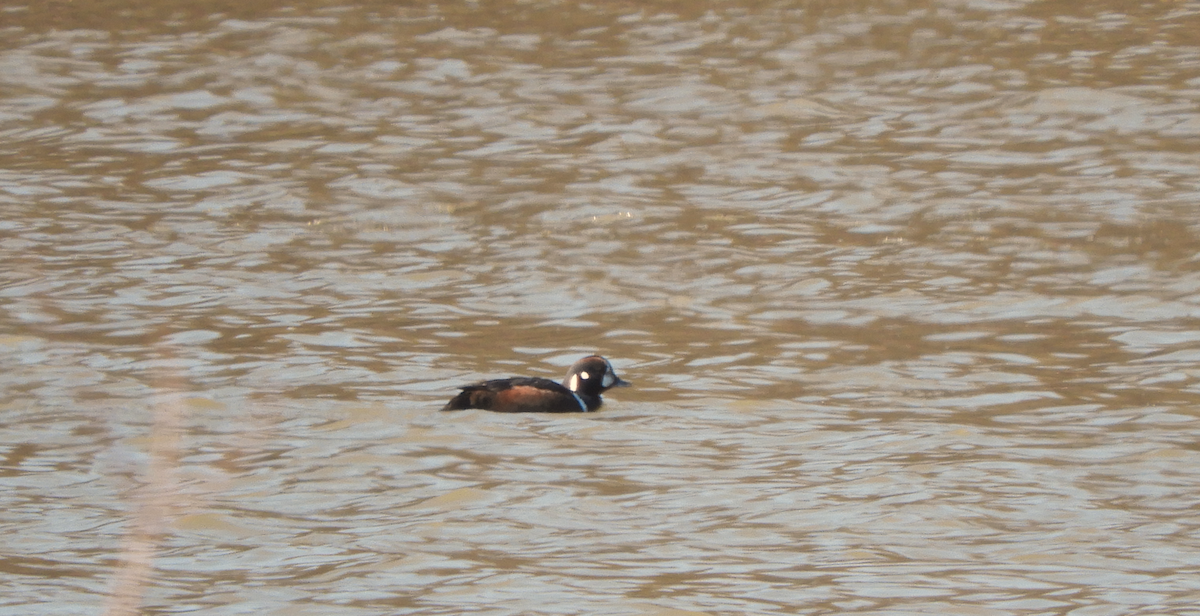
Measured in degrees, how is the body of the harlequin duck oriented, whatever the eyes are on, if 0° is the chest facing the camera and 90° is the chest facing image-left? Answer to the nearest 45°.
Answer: approximately 270°
